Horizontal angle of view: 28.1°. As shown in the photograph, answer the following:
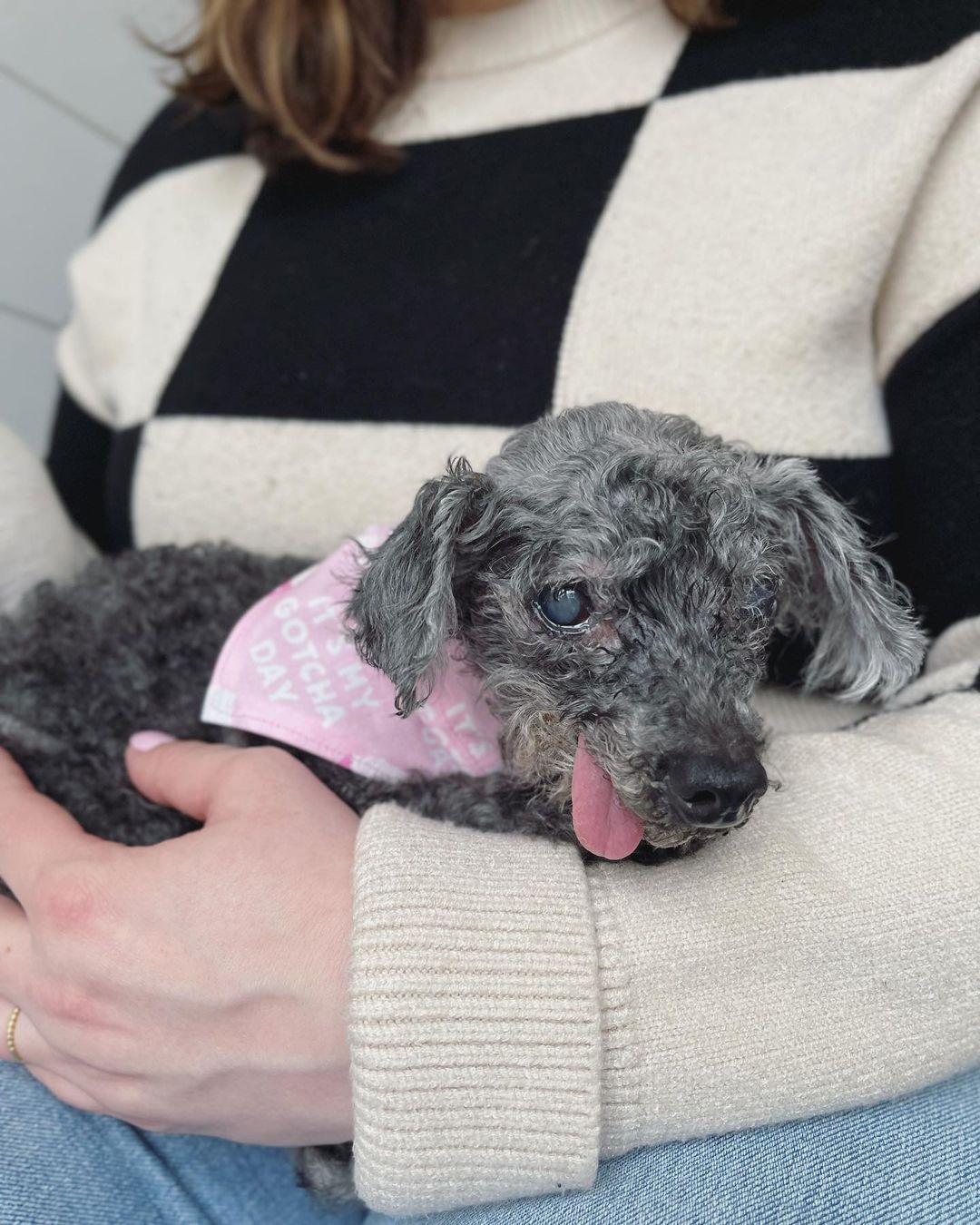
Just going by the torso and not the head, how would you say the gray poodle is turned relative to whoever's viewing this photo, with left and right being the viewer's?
facing the viewer and to the right of the viewer
